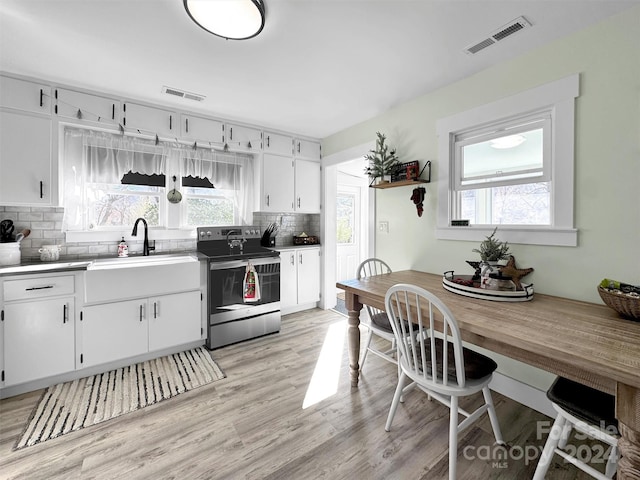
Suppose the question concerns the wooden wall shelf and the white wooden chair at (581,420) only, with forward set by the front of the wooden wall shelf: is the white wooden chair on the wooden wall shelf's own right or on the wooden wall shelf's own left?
on the wooden wall shelf's own left

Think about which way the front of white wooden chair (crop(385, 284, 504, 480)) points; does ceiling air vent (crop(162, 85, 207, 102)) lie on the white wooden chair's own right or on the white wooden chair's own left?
on the white wooden chair's own left

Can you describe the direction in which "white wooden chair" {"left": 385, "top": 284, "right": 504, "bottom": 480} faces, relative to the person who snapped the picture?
facing away from the viewer and to the right of the viewer

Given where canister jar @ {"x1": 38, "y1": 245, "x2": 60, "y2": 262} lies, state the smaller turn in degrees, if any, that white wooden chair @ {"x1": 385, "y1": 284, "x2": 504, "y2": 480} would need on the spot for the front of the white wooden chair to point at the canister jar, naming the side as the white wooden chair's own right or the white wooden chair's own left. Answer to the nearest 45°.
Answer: approximately 135° to the white wooden chair's own left

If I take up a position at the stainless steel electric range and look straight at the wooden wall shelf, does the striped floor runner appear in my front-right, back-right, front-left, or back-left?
back-right

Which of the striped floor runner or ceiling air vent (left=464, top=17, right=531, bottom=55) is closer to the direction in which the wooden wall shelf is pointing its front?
the striped floor runner

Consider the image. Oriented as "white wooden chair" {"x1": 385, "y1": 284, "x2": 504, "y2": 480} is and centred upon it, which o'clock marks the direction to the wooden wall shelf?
The wooden wall shelf is roughly at 10 o'clock from the white wooden chair.

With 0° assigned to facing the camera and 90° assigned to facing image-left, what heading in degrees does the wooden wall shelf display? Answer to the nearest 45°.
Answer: approximately 45°

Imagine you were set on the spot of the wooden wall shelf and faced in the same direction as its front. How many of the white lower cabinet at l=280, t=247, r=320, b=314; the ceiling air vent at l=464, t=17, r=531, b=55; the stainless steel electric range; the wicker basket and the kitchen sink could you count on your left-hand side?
2

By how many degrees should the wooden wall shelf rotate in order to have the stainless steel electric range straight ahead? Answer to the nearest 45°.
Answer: approximately 45° to its right

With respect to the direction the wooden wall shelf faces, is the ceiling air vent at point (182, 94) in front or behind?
in front

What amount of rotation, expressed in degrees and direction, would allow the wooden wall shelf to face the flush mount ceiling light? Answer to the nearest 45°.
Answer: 0° — it already faces it

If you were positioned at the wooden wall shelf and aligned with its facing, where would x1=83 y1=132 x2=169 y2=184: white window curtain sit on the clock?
The white window curtain is roughly at 1 o'clock from the wooden wall shelf.

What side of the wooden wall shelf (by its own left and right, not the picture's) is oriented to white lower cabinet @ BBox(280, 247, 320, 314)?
right
